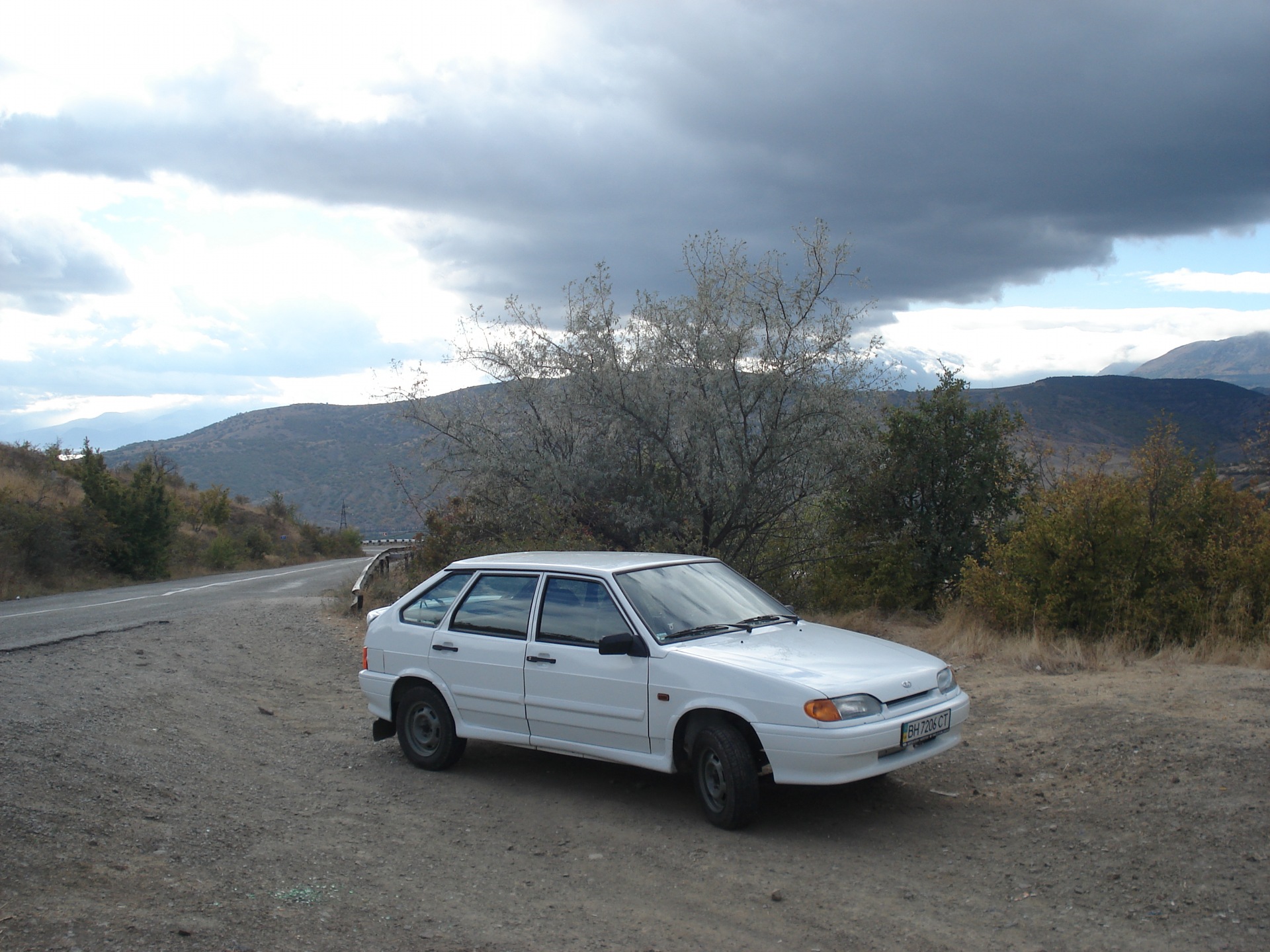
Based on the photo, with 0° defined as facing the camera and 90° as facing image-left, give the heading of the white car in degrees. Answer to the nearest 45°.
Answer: approximately 315°

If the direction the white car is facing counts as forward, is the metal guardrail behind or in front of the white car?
behind

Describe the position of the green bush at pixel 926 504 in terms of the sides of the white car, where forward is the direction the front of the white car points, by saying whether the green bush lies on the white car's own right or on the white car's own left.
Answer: on the white car's own left

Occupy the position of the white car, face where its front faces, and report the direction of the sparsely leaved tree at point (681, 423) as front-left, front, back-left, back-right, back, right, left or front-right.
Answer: back-left

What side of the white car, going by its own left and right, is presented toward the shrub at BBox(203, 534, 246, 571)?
back

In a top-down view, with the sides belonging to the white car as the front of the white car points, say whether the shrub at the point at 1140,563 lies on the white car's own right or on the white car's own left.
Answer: on the white car's own left
